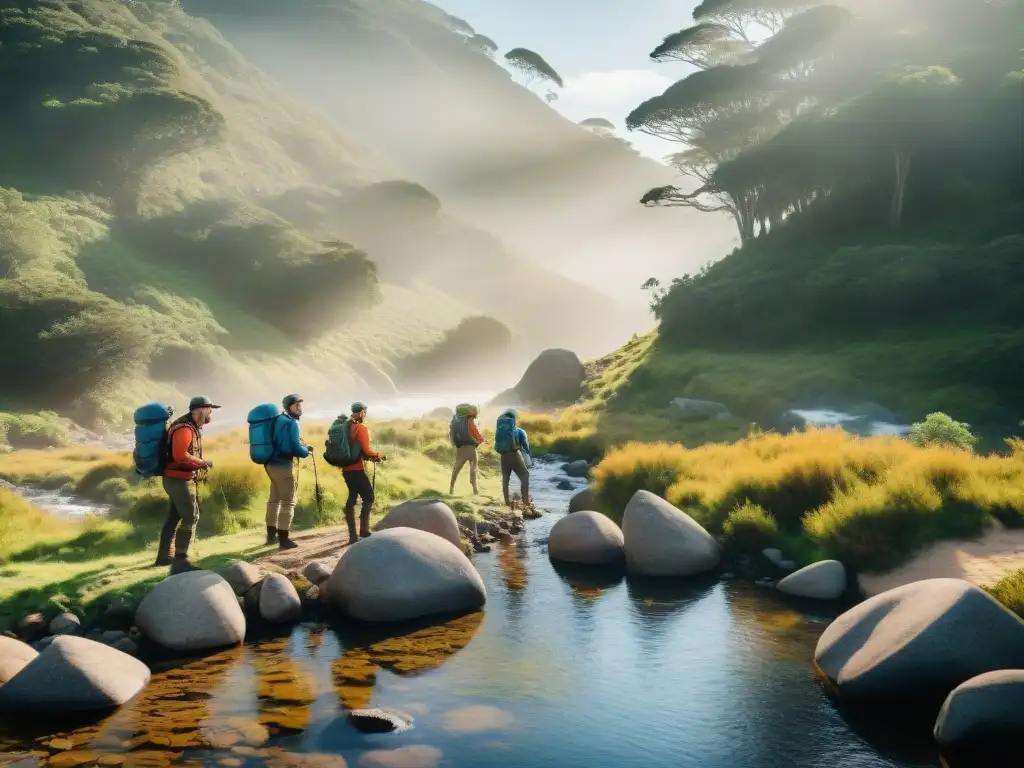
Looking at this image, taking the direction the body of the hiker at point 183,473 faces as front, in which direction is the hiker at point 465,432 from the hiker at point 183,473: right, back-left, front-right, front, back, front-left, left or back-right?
front-left

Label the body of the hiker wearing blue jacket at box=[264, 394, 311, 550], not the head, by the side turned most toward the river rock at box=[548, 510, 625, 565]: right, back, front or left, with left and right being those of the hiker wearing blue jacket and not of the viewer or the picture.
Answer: front

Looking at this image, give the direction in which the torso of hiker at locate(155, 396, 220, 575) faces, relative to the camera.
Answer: to the viewer's right

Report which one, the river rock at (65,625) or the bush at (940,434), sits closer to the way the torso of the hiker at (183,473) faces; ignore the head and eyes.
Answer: the bush

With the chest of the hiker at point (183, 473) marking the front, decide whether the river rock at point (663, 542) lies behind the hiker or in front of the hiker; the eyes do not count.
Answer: in front

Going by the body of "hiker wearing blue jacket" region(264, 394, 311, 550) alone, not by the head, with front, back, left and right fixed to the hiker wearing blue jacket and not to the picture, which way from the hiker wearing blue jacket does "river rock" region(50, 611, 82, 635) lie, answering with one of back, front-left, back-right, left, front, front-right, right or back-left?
back-right

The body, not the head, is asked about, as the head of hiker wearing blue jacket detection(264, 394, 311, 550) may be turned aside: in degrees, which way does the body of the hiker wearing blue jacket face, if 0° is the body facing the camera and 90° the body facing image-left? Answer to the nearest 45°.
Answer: approximately 270°

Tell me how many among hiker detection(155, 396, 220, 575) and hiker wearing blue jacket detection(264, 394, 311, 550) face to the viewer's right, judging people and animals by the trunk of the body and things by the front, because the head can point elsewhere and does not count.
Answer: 2
